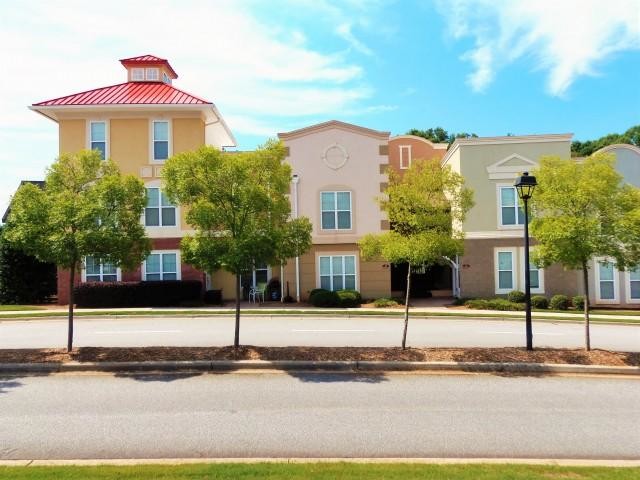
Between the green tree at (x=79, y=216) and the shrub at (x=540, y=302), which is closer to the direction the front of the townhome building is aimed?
the green tree

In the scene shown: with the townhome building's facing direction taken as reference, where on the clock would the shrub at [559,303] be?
The shrub is roughly at 10 o'clock from the townhome building.

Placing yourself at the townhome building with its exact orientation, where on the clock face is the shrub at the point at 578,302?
The shrub is roughly at 10 o'clock from the townhome building.

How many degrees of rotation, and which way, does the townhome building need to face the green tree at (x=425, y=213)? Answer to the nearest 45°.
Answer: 0° — it already faces it

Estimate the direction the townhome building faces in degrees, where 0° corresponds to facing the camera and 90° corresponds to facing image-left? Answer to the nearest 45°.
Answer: approximately 0°

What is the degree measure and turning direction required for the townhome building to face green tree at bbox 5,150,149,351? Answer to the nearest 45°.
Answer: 0° — it already faces it

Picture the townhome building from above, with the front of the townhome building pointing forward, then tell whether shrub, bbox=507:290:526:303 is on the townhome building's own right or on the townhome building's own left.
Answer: on the townhome building's own left
